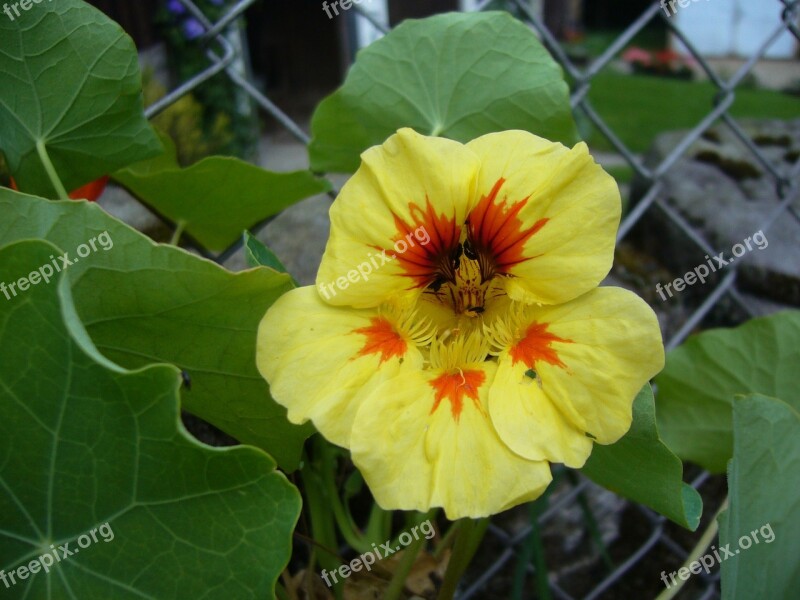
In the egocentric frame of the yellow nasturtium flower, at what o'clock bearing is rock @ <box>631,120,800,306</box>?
The rock is roughly at 7 o'clock from the yellow nasturtium flower.

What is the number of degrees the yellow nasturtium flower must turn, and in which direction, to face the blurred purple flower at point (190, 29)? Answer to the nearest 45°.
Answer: approximately 180°

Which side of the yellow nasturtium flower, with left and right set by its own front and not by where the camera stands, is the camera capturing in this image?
front
